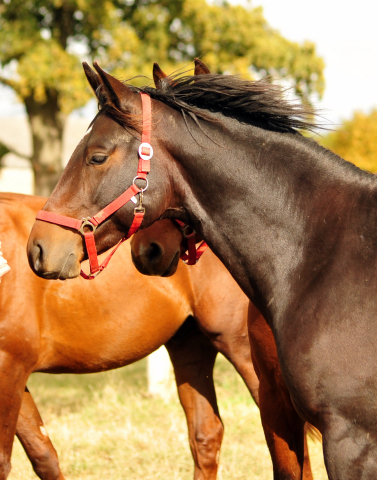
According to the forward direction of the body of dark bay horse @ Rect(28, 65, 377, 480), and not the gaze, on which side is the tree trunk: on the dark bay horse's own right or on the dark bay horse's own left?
on the dark bay horse's own right

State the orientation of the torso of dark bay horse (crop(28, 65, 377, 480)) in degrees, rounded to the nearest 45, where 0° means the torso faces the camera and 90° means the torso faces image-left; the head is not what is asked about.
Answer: approximately 90°

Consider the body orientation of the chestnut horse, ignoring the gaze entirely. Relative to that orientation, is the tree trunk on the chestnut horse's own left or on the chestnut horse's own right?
on the chestnut horse's own right

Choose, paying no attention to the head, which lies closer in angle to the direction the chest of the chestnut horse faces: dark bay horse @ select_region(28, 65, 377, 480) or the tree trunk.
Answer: the tree trunk

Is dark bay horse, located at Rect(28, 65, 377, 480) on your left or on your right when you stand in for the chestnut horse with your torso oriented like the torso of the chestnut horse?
on your left

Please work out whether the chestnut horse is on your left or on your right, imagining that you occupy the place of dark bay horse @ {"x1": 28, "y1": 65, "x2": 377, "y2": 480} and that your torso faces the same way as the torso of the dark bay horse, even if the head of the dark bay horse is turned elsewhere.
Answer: on your right

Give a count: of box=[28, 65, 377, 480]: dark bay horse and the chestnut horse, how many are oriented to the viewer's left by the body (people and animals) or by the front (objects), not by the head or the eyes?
2
